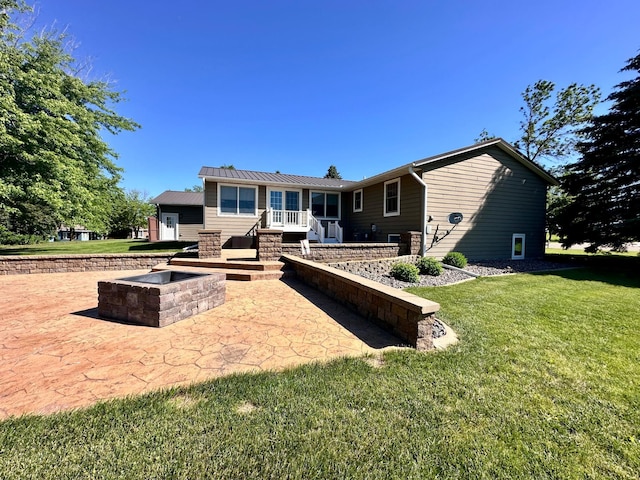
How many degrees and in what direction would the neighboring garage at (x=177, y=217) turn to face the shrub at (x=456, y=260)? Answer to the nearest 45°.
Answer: approximately 45° to its left

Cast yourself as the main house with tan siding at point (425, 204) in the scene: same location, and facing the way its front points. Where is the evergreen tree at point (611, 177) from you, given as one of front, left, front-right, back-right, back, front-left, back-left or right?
left

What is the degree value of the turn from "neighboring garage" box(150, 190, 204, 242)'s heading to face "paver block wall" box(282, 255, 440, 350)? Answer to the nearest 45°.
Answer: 0° — it already faces it

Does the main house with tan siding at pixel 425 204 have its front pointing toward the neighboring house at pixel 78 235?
no

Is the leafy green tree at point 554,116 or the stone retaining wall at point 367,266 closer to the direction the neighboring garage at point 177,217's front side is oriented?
the stone retaining wall

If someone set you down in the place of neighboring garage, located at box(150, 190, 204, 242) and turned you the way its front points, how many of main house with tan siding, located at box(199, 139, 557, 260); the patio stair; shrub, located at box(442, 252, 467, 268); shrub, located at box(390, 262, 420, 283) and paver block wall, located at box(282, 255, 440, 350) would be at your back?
0

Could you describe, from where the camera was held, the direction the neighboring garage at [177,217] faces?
facing the viewer

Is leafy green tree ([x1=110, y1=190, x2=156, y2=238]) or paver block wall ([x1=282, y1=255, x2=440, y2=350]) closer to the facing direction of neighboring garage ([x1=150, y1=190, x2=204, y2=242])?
the paver block wall

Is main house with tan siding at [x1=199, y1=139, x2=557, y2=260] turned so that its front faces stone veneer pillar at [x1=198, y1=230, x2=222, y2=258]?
no

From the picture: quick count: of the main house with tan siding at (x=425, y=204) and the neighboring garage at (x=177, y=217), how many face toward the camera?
2

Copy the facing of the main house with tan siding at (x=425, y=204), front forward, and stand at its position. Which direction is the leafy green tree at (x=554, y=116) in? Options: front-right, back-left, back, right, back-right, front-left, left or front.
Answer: back-left

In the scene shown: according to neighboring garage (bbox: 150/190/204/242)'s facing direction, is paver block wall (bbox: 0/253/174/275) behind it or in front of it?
in front

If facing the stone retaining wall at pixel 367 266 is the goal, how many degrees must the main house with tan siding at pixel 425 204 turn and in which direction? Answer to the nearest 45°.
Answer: approximately 45° to its right

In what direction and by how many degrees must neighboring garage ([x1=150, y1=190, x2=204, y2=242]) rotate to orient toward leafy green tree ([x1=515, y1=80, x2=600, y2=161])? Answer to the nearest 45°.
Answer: approximately 45° to its left
